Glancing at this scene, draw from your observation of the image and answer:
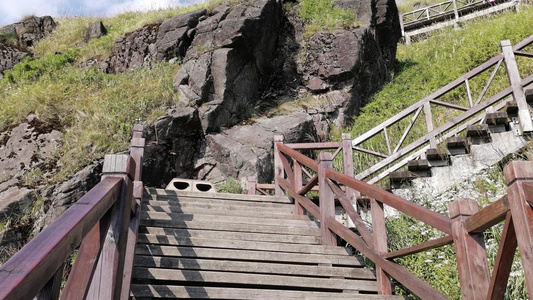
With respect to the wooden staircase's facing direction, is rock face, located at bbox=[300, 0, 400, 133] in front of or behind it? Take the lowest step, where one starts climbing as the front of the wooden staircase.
behind

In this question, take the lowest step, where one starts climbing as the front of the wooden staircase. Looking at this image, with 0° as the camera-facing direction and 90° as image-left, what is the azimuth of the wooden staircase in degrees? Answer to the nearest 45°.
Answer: approximately 0°

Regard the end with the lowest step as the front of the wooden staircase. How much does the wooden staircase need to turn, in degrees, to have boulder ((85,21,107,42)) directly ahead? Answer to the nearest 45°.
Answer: approximately 135° to its right

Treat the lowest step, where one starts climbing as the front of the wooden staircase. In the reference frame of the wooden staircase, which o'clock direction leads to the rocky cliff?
The rocky cliff is roughly at 6 o'clock from the wooden staircase.

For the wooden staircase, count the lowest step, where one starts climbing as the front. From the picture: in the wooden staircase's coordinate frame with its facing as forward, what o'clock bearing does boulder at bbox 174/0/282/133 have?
The boulder is roughly at 6 o'clock from the wooden staircase.

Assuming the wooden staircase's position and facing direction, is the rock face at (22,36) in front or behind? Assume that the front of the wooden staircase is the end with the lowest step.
behind

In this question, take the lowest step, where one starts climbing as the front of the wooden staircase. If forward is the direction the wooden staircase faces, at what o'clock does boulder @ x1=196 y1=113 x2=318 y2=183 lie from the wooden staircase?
The boulder is roughly at 6 o'clock from the wooden staircase.

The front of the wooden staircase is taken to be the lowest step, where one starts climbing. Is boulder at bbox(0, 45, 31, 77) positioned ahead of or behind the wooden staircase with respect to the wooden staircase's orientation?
behind
